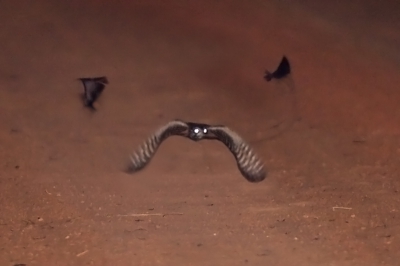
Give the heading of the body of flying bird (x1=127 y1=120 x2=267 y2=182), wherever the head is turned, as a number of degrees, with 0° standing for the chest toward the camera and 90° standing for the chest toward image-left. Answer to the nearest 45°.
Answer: approximately 0°
